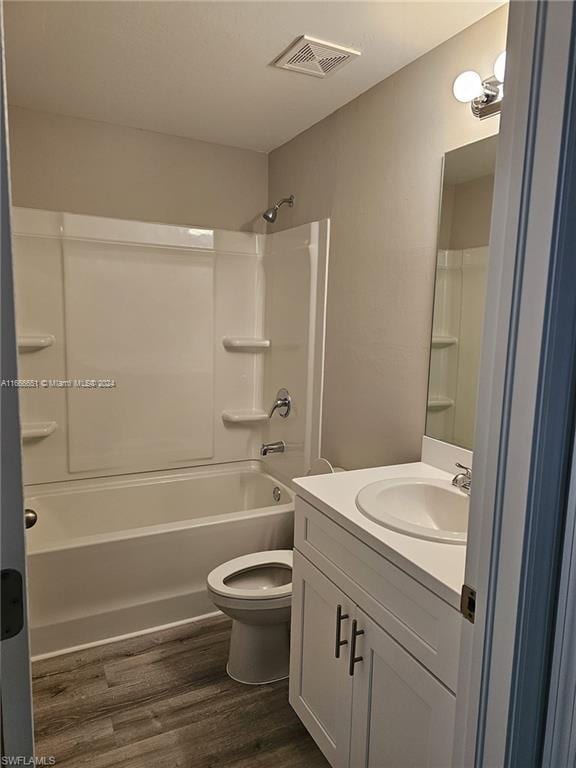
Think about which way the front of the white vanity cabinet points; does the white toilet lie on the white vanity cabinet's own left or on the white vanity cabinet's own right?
on the white vanity cabinet's own right

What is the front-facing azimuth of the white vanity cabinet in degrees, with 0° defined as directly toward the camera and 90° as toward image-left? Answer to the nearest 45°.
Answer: approximately 45°

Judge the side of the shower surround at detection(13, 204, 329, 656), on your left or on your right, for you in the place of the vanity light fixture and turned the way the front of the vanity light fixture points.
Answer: on your right

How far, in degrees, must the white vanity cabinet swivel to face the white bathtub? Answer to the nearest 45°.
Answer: approximately 90° to its right

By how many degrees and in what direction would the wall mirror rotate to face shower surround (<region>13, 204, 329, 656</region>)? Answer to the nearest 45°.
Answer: approximately 45° to its right
